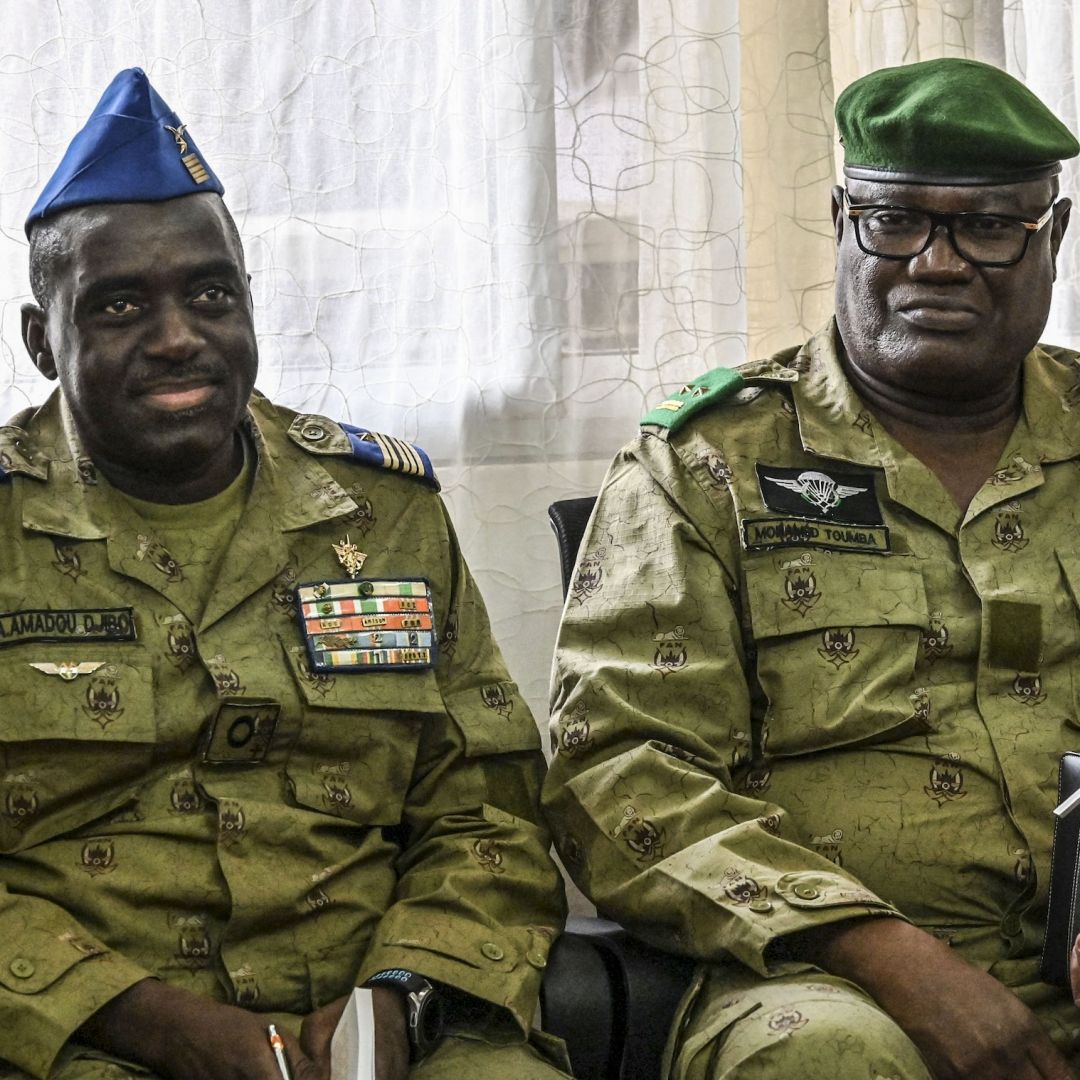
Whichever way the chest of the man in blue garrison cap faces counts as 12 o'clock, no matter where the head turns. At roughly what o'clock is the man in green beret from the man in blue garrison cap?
The man in green beret is roughly at 9 o'clock from the man in blue garrison cap.

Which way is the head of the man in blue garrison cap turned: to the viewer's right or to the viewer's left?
to the viewer's right

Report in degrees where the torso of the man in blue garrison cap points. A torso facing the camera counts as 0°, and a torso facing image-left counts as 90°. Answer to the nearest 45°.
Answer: approximately 0°
